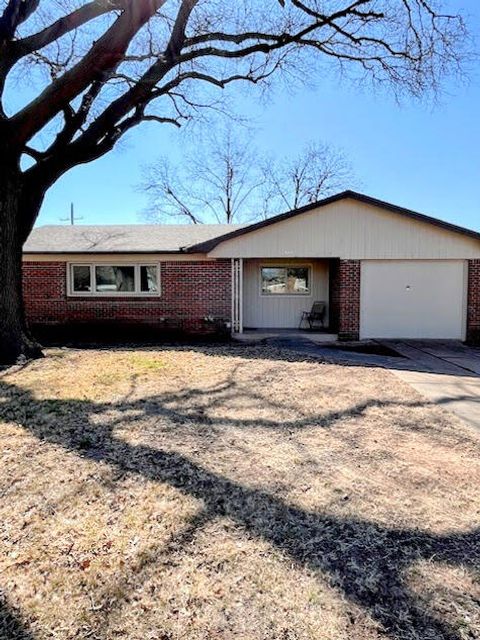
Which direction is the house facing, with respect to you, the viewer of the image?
facing the viewer
